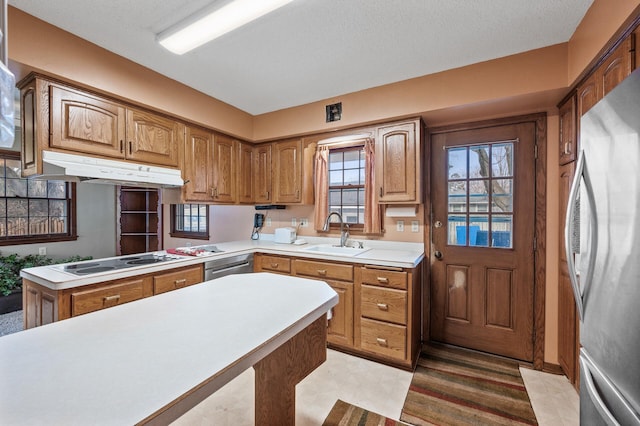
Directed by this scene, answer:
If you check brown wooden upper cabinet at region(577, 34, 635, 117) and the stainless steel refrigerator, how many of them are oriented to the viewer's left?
2

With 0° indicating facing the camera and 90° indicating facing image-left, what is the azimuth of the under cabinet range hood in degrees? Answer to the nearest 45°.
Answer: approximately 315°

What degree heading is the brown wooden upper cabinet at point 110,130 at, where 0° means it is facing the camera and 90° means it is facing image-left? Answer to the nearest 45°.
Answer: approximately 315°

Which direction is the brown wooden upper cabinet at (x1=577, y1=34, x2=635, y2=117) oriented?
to the viewer's left

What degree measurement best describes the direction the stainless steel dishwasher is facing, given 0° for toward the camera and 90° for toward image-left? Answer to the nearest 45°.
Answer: approximately 315°

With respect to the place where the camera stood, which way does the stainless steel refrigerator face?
facing to the left of the viewer

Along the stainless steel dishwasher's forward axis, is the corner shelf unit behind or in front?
behind

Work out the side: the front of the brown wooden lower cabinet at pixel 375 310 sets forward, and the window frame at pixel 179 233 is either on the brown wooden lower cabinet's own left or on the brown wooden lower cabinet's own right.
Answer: on the brown wooden lower cabinet's own right

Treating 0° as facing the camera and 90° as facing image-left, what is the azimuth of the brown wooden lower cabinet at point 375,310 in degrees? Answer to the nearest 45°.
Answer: approximately 45°

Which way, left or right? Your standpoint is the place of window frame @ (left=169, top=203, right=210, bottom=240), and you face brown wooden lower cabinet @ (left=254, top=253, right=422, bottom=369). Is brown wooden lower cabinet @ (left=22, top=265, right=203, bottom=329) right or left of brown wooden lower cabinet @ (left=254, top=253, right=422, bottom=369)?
right

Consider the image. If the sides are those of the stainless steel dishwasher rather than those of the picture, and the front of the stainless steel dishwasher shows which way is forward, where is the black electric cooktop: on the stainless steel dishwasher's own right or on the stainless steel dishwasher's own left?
on the stainless steel dishwasher's own right
